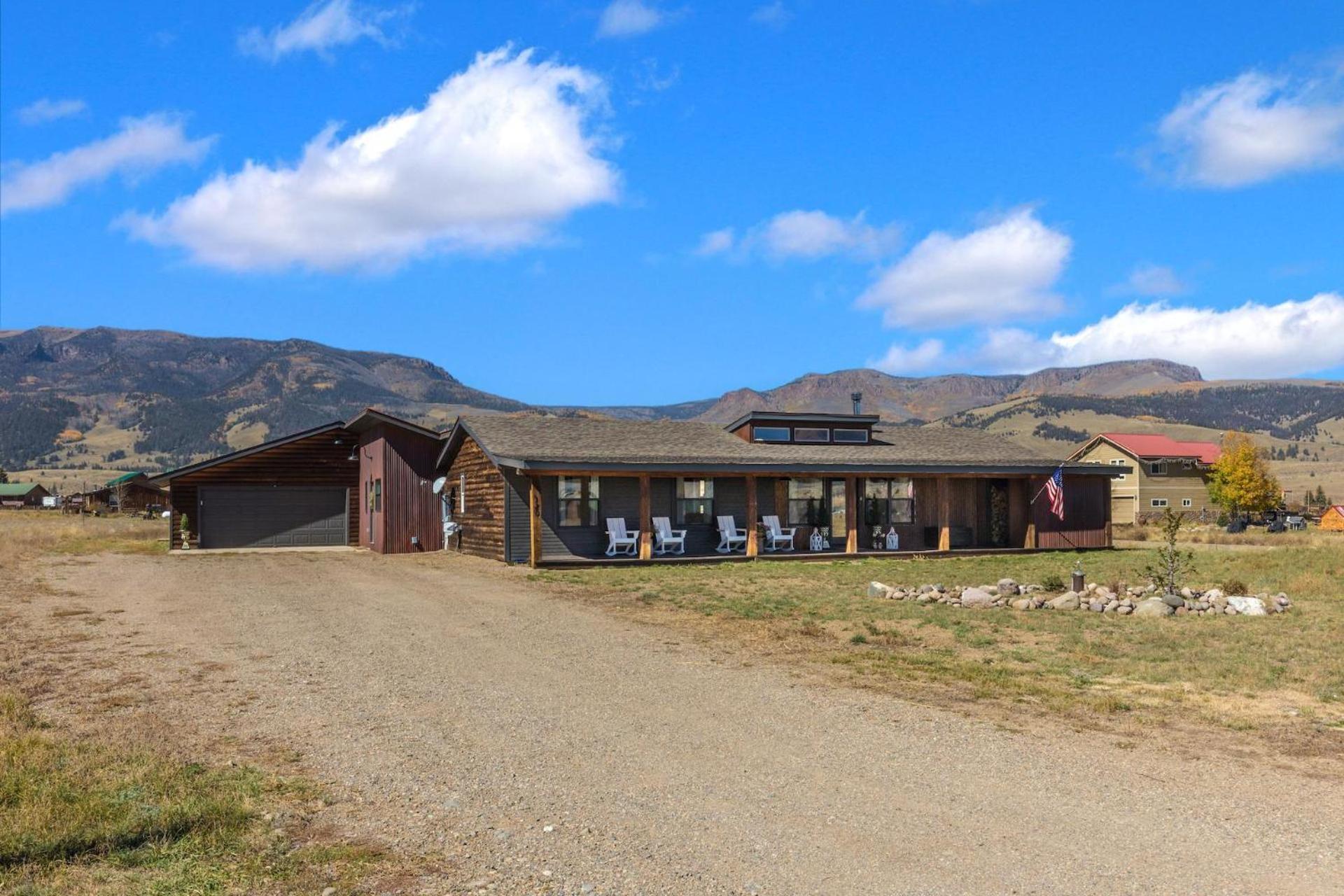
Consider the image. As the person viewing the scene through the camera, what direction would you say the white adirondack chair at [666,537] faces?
facing the viewer and to the right of the viewer

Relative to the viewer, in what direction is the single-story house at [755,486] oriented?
toward the camera

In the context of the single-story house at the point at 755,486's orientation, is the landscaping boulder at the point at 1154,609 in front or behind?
in front

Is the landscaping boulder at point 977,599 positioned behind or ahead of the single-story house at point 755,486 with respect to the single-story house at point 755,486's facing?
ahead

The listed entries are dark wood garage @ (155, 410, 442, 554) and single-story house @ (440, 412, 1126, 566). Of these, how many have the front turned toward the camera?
2

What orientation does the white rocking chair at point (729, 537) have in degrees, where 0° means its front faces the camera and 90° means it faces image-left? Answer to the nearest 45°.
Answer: approximately 315°

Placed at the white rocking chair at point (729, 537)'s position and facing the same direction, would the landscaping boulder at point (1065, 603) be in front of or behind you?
in front

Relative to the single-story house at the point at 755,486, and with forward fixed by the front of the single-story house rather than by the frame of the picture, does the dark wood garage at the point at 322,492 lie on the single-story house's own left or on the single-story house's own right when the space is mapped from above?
on the single-story house's own right

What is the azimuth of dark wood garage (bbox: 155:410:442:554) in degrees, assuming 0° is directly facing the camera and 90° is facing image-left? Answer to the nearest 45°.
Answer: approximately 0°

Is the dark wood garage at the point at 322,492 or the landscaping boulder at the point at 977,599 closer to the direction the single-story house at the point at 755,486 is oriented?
the landscaping boulder

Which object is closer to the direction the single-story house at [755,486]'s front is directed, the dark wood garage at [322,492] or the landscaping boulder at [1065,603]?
the landscaping boulder
